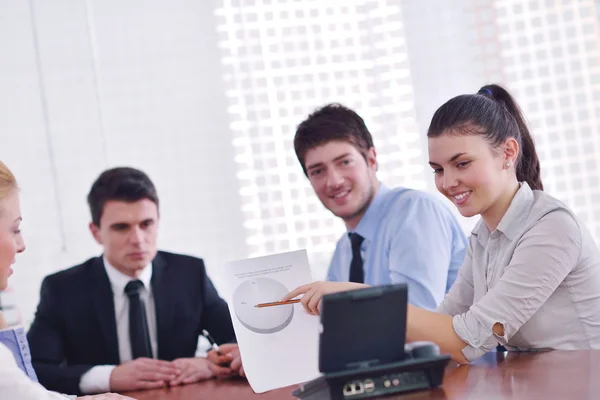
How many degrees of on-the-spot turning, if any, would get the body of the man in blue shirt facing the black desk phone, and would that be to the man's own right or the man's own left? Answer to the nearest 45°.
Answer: approximately 45° to the man's own left

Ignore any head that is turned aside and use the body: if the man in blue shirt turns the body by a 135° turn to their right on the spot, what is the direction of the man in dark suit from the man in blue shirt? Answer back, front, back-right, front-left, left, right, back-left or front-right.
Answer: left

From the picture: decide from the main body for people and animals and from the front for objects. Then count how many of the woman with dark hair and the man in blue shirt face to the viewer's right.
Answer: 0

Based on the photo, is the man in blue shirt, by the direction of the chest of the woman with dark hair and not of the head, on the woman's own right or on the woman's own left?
on the woman's own right

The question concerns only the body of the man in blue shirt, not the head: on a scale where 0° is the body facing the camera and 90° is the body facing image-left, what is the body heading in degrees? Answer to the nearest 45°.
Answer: approximately 45°

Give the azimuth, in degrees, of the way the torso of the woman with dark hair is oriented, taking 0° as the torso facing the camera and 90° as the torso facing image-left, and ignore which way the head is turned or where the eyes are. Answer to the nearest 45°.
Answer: approximately 45°

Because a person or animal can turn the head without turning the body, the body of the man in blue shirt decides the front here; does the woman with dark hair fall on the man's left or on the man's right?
on the man's left
